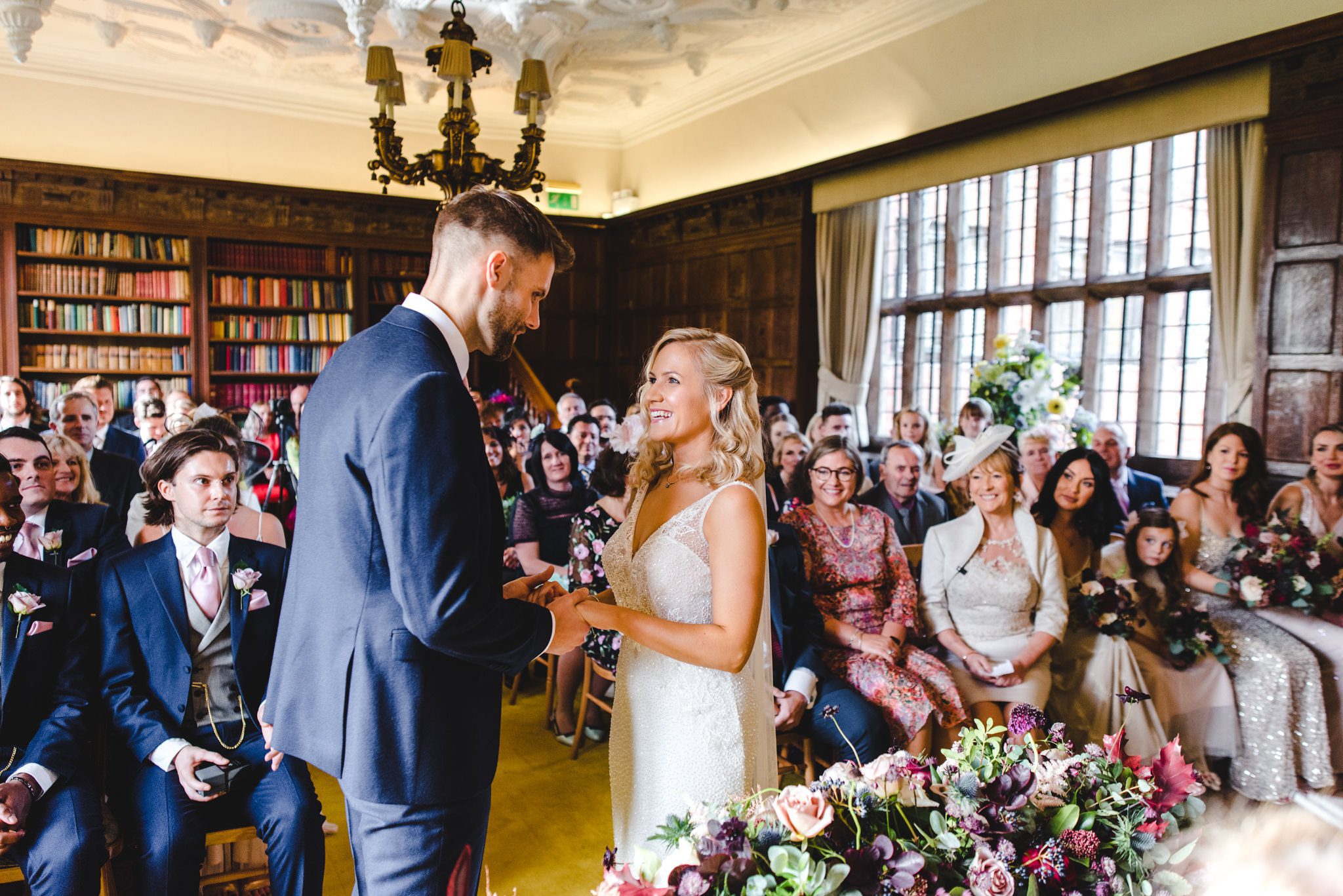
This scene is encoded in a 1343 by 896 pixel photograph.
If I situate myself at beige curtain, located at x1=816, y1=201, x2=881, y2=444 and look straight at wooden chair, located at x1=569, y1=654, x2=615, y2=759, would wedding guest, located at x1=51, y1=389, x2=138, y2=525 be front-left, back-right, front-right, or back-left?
front-right

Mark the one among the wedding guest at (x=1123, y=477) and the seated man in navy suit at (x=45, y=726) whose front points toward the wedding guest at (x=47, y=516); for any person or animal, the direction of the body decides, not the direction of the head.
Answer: the wedding guest at (x=1123, y=477)

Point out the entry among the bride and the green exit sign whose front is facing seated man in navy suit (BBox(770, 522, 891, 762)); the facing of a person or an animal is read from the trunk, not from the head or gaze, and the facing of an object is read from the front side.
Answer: the green exit sign

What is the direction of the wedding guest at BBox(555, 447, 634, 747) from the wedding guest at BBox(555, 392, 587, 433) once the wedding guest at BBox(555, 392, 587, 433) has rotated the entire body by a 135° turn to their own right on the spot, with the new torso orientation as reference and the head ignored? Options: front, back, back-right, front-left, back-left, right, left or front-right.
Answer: back-left

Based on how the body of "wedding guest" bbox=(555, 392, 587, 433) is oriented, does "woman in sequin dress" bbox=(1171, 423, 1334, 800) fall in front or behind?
in front

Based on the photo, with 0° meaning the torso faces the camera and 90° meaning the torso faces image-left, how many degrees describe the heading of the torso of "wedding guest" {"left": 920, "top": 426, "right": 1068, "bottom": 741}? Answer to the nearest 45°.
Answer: approximately 0°

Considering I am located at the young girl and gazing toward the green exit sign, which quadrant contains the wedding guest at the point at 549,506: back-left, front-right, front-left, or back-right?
front-left

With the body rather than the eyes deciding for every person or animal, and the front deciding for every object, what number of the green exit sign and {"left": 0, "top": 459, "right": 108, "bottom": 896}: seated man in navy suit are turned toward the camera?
2

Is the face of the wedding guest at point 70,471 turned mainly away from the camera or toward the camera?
toward the camera

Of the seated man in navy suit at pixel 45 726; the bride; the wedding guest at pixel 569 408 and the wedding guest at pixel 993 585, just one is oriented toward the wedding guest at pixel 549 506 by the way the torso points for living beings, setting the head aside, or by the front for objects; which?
the wedding guest at pixel 569 408

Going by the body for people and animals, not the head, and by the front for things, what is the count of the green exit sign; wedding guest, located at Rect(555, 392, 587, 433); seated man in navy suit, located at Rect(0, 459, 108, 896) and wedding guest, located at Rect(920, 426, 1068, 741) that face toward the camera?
4

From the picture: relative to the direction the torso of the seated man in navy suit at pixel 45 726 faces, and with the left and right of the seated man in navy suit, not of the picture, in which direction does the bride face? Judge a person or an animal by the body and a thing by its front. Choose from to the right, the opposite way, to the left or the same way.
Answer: to the right

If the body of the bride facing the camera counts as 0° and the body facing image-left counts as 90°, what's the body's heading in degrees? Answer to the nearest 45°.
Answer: approximately 45°

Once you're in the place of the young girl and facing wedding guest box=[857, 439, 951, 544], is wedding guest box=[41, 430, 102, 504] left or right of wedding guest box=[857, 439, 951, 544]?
left

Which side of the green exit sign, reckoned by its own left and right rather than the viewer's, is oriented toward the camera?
front

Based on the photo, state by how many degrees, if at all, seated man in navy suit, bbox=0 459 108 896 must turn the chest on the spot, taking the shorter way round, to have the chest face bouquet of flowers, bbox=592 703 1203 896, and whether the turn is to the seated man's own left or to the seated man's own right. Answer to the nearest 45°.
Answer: approximately 45° to the seated man's own left

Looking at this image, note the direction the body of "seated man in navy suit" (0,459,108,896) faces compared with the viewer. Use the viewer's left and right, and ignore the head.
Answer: facing the viewer

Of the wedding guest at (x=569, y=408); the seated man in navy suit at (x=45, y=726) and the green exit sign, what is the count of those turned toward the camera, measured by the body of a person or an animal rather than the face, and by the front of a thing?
3

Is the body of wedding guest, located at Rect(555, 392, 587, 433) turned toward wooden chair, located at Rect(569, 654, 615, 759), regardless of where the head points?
yes

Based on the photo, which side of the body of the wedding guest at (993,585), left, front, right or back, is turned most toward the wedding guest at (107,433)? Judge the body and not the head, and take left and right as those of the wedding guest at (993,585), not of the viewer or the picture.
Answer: right

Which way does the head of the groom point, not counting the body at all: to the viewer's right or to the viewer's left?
to the viewer's right

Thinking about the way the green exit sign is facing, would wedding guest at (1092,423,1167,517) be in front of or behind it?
in front
